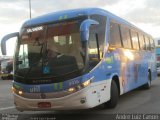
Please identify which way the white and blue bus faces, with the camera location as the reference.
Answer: facing the viewer and to the left of the viewer
